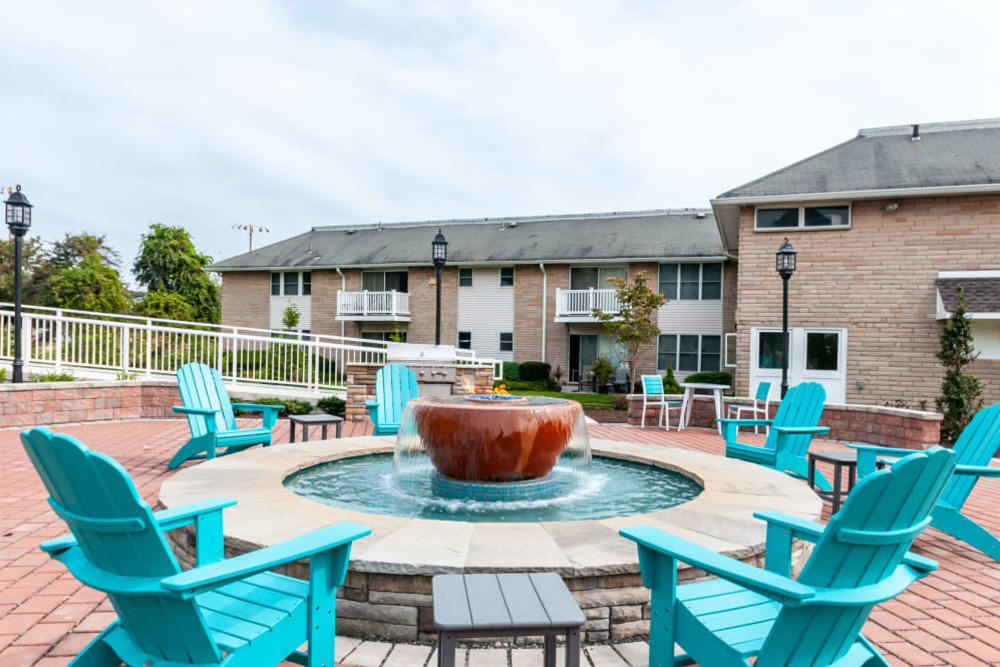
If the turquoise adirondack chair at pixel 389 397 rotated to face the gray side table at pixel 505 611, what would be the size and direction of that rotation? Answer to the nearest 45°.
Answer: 0° — it already faces it

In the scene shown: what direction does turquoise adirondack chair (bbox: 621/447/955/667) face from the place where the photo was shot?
facing away from the viewer and to the left of the viewer

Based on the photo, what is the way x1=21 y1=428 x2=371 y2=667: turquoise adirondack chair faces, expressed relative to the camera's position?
facing away from the viewer and to the right of the viewer

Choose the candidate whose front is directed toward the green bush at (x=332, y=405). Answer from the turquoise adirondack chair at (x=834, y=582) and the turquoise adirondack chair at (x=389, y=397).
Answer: the turquoise adirondack chair at (x=834, y=582)

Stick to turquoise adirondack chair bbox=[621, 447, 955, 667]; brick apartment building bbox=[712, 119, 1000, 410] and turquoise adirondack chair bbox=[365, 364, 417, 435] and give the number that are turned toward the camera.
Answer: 2

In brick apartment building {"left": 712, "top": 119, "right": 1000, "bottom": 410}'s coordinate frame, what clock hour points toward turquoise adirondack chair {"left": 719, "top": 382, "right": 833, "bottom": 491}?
The turquoise adirondack chair is roughly at 12 o'clock from the brick apartment building.

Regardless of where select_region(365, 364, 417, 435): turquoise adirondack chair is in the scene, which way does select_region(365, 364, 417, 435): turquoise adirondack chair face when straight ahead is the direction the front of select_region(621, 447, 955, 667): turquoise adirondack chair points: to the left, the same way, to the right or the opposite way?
the opposite way

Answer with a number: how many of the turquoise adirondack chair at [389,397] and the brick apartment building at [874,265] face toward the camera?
2

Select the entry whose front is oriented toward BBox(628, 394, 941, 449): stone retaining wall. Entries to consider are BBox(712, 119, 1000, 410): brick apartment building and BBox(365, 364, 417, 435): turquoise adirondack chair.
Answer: the brick apartment building
